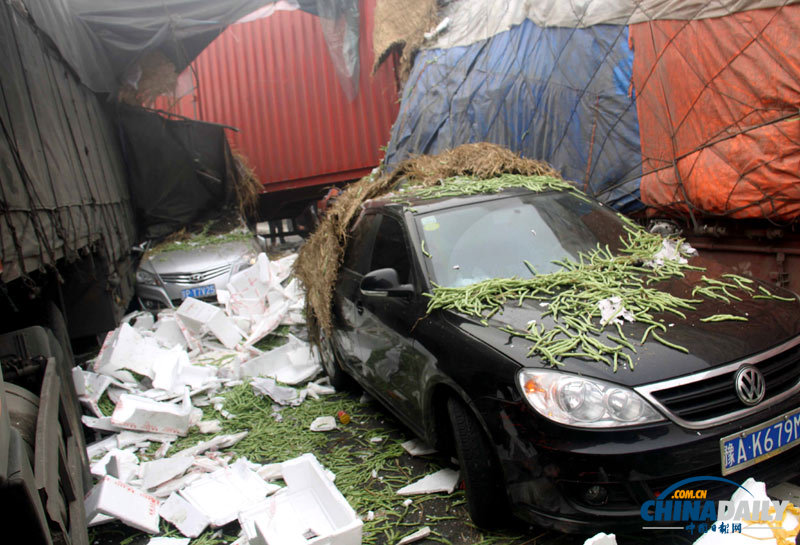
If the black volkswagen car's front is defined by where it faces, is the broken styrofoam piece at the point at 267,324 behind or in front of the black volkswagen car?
behind

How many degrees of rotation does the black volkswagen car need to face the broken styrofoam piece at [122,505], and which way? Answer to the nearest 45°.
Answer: approximately 135° to its right

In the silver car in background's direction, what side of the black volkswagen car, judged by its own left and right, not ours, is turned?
back

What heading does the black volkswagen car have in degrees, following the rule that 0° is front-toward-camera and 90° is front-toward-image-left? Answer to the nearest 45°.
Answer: approximately 315°
